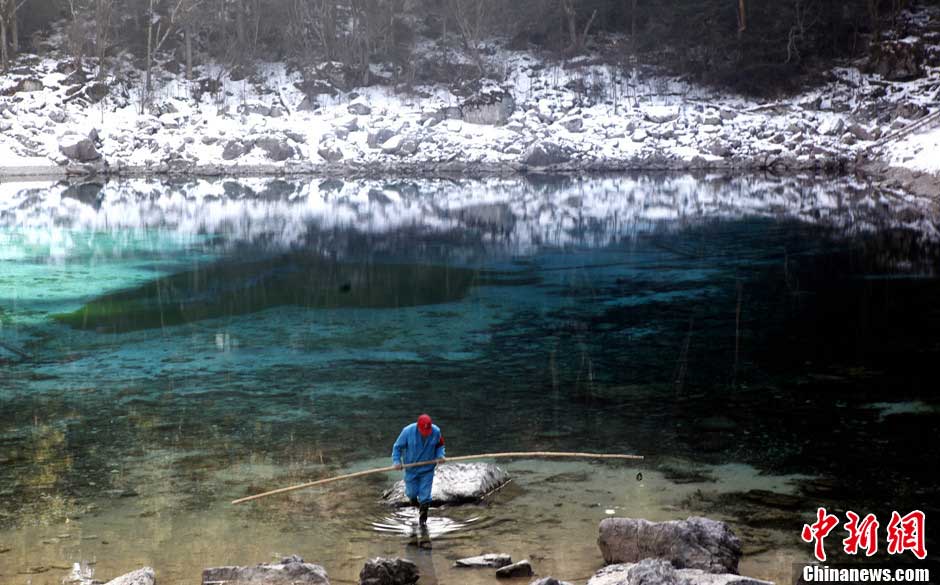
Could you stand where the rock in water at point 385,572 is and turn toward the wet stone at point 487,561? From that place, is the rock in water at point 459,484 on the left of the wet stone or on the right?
left

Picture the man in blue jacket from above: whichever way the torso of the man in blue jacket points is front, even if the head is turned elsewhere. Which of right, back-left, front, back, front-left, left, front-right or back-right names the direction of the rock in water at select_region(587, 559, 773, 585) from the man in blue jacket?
front-left

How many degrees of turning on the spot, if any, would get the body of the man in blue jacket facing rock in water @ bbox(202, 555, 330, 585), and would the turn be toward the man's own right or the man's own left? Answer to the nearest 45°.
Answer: approximately 45° to the man's own right

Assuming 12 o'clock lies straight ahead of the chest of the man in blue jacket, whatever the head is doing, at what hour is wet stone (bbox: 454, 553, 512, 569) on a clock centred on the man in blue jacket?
The wet stone is roughly at 11 o'clock from the man in blue jacket.

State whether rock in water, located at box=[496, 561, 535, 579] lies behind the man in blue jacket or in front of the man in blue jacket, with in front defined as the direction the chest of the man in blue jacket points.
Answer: in front

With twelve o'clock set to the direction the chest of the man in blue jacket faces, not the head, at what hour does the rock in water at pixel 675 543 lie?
The rock in water is roughly at 10 o'clock from the man in blue jacket.

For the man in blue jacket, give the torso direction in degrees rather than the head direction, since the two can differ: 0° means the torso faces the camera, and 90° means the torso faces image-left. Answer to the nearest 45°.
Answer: approximately 0°

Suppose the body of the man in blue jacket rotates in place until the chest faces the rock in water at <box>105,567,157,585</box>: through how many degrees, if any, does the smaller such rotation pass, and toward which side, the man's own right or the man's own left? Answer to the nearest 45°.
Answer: approximately 45° to the man's own right

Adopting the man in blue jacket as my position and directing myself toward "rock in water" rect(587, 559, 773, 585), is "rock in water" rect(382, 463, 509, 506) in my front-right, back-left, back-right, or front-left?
back-left
